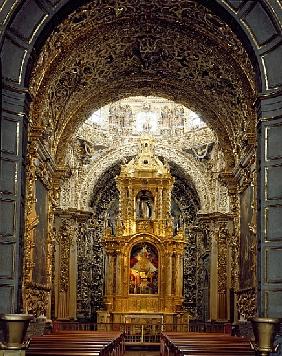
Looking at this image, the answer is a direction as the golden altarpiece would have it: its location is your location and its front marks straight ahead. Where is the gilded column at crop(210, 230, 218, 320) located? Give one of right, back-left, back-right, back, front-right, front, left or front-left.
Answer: front-left

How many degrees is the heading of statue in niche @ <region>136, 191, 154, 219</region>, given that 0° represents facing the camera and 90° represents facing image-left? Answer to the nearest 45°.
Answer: approximately 0°

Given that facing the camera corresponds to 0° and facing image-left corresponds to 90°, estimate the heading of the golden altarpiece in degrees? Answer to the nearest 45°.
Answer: approximately 0°

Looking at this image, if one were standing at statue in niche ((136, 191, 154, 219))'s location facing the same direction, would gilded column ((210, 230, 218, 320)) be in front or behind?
in front
